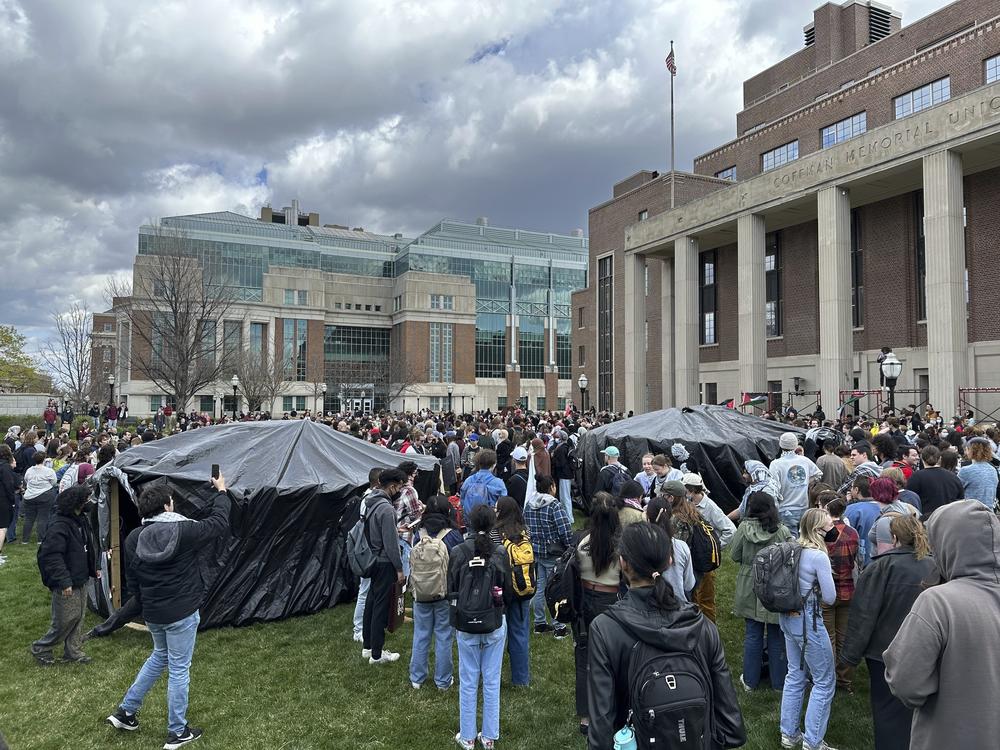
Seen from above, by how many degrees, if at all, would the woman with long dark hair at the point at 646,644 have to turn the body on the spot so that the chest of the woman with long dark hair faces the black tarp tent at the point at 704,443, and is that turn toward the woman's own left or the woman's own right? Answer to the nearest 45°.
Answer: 0° — they already face it

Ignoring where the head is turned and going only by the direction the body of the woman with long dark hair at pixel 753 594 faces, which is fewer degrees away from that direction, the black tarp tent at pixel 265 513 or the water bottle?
the black tarp tent

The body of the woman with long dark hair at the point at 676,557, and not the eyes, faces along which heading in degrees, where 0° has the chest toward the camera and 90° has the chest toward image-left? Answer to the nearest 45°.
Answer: approximately 135°

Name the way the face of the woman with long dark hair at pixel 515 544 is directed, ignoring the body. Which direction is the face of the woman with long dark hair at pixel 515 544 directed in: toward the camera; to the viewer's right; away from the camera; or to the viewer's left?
away from the camera

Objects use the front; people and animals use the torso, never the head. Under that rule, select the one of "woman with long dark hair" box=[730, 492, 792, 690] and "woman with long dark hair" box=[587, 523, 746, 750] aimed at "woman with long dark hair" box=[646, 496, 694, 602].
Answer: "woman with long dark hair" box=[587, 523, 746, 750]

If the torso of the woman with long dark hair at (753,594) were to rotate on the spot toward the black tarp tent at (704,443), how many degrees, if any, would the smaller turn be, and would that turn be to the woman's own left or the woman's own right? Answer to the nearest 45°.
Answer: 0° — they already face it

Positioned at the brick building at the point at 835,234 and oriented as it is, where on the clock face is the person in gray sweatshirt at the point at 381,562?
The person in gray sweatshirt is roughly at 11 o'clock from the brick building.

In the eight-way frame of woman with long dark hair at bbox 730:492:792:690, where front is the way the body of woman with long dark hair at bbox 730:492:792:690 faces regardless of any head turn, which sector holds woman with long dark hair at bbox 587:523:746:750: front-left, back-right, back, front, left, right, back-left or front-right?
back

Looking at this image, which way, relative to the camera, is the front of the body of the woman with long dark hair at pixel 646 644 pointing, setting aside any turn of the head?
away from the camera

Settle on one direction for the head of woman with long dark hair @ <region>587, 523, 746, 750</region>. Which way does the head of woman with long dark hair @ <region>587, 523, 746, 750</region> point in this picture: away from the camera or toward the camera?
away from the camera
